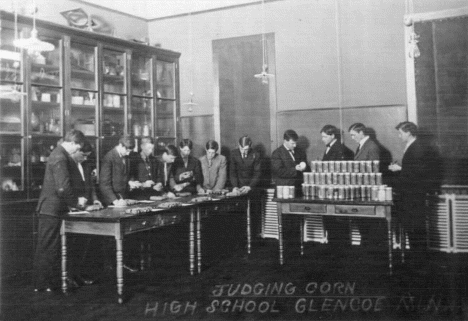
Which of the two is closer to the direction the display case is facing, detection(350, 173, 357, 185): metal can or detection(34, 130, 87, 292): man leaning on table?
the metal can

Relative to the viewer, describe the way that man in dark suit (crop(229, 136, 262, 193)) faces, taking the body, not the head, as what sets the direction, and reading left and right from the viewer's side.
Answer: facing the viewer

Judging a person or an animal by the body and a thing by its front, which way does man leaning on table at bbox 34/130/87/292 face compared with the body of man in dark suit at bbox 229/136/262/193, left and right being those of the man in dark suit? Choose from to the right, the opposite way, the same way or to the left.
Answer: to the left

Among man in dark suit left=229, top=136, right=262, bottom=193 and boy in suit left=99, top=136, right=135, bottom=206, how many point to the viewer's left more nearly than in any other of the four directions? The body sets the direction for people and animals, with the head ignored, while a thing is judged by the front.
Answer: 0

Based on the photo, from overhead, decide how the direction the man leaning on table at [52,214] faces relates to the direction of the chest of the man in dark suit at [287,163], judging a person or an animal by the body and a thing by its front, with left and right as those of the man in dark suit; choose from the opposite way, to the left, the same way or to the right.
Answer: to the left

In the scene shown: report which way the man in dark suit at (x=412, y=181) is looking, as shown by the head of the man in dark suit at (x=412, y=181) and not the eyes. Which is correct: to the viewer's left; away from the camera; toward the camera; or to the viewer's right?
to the viewer's left

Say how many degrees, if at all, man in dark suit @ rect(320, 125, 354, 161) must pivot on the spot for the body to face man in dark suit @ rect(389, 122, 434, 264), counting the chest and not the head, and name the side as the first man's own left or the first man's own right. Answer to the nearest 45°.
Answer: approximately 90° to the first man's own left

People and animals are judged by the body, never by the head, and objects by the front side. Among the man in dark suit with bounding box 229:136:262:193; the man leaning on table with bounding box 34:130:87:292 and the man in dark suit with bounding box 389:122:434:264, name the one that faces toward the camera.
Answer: the man in dark suit with bounding box 229:136:262:193

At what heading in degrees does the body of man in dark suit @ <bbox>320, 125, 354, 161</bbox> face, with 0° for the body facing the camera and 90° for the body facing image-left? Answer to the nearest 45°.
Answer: approximately 45°

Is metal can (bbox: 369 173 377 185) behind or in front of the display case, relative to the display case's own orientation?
in front

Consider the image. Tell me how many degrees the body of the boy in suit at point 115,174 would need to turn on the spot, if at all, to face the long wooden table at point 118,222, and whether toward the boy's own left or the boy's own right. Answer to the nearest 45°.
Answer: approximately 45° to the boy's own right

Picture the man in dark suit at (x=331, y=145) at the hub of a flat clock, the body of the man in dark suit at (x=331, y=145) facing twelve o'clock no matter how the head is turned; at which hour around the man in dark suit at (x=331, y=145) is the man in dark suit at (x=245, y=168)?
the man in dark suit at (x=245, y=168) is roughly at 2 o'clock from the man in dark suit at (x=331, y=145).

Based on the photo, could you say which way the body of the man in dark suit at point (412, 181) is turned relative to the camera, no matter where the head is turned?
to the viewer's left

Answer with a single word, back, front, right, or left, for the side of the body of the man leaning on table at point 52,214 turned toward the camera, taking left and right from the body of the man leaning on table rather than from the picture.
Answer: right
